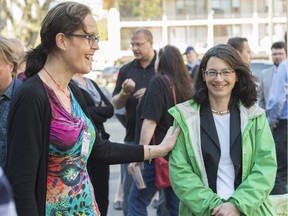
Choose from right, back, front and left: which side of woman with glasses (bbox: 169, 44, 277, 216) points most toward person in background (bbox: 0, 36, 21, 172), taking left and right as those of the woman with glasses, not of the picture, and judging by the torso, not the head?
right

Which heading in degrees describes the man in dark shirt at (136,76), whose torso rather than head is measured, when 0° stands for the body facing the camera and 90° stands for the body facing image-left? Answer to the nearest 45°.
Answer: approximately 45°

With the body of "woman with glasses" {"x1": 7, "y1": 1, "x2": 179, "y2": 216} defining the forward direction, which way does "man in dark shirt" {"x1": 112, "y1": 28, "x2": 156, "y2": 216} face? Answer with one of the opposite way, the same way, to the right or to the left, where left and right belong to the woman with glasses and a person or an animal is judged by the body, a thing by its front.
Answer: to the right

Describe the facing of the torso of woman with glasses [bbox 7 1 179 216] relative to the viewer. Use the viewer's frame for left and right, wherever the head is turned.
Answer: facing the viewer and to the right of the viewer

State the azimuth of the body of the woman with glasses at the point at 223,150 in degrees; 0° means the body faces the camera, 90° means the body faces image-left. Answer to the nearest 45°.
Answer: approximately 0°

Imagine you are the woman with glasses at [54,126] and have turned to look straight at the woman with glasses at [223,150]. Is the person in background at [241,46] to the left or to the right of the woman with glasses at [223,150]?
left

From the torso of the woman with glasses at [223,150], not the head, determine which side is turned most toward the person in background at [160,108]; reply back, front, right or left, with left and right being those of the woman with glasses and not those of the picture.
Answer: back

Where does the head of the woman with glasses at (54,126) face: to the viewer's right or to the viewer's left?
to the viewer's right

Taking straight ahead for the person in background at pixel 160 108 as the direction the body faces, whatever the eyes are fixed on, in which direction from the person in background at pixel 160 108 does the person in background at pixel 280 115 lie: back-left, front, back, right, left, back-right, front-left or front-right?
right
